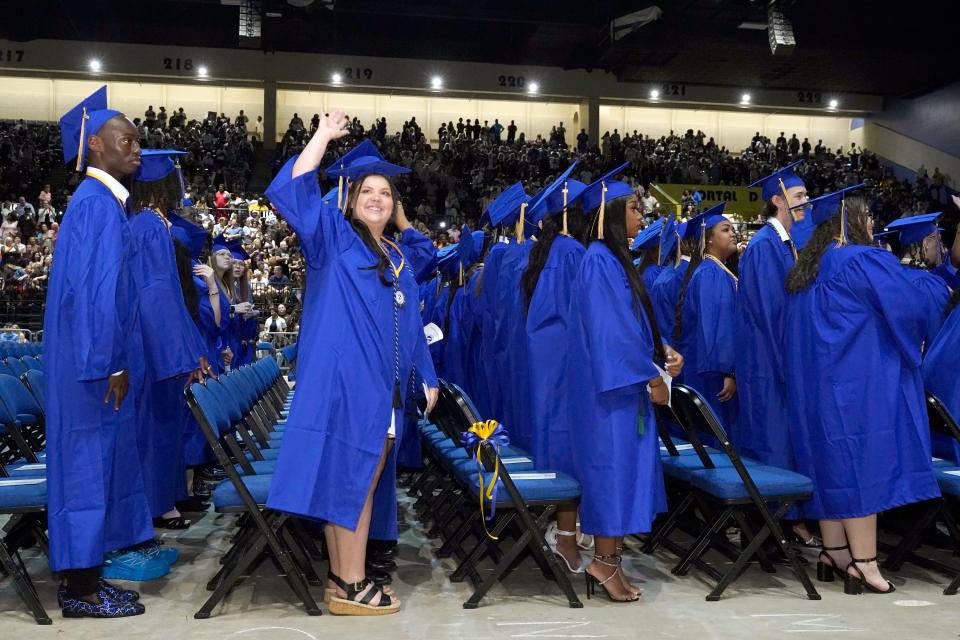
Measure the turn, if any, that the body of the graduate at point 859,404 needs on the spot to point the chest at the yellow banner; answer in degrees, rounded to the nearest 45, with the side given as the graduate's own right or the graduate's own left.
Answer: approximately 45° to the graduate's own left

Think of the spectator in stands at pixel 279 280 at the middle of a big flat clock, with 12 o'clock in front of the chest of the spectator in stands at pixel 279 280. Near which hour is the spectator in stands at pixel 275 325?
the spectator in stands at pixel 275 325 is roughly at 12 o'clock from the spectator in stands at pixel 279 280.

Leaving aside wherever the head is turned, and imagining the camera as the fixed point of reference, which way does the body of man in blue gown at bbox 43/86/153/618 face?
to the viewer's right

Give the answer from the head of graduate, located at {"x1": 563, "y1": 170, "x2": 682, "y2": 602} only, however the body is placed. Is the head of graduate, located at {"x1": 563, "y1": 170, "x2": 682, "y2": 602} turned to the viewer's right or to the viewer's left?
to the viewer's right

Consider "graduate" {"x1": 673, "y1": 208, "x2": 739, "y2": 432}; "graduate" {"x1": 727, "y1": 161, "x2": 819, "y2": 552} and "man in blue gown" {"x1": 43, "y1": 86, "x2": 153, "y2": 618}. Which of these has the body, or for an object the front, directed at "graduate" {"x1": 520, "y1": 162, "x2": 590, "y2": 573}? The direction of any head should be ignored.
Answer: the man in blue gown

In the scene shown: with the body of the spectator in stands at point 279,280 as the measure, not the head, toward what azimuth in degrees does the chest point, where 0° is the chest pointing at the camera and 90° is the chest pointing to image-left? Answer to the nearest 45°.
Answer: approximately 0°
